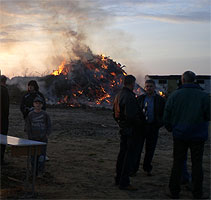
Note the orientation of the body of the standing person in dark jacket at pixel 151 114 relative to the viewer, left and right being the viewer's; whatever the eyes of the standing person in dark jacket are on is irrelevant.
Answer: facing the viewer

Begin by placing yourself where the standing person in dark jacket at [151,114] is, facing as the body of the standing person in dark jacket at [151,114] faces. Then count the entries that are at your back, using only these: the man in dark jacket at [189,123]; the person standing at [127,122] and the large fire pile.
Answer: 1

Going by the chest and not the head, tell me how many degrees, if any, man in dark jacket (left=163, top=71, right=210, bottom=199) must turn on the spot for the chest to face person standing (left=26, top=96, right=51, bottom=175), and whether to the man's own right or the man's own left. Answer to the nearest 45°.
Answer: approximately 90° to the man's own left

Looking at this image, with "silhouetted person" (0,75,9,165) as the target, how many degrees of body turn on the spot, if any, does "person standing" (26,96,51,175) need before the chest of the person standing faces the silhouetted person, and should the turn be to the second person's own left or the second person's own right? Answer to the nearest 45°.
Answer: approximately 135° to the second person's own right

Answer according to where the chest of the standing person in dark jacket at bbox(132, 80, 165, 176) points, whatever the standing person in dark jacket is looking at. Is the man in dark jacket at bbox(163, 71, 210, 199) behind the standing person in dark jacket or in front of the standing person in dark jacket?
in front

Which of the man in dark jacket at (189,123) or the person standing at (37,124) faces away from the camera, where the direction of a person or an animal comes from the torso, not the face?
the man in dark jacket

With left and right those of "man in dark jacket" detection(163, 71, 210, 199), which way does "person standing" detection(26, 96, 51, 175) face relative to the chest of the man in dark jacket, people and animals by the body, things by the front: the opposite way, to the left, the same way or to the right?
the opposite way

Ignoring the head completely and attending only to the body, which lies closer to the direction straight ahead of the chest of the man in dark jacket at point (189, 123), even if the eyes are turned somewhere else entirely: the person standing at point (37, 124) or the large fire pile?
the large fire pile

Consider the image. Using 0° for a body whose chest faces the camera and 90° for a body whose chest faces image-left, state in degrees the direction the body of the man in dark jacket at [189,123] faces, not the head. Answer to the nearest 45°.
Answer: approximately 180°

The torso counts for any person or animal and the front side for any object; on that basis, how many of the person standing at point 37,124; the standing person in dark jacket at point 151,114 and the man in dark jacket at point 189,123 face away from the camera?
1

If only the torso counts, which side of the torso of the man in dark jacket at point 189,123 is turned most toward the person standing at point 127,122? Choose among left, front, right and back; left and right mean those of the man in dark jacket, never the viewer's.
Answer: left

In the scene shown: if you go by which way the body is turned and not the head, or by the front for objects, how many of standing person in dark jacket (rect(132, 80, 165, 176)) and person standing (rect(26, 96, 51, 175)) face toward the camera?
2

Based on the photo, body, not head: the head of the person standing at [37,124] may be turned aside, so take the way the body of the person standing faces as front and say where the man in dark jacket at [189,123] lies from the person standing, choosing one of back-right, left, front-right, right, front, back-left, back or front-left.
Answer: front-left

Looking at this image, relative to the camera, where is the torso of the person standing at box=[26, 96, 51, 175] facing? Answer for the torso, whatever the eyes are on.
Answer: toward the camera
